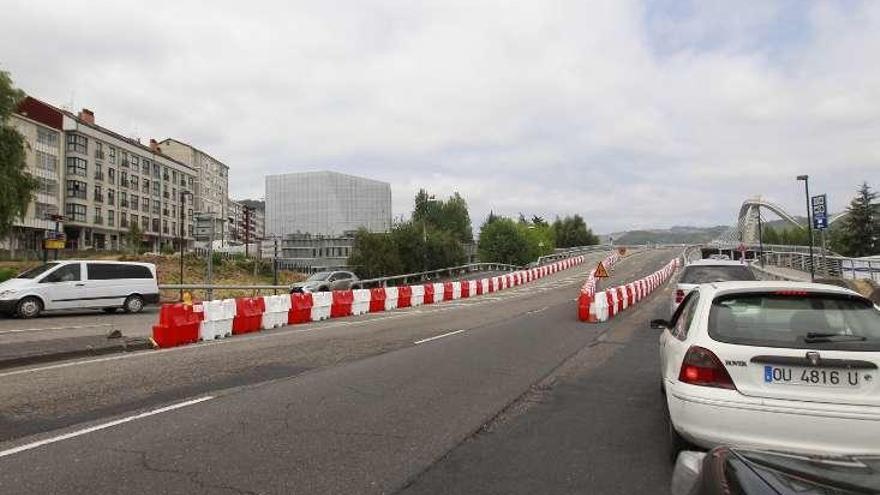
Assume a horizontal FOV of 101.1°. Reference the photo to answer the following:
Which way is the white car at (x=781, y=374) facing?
away from the camera

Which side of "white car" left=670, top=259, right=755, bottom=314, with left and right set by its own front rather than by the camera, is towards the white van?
left

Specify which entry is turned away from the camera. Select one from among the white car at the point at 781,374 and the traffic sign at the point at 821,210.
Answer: the white car

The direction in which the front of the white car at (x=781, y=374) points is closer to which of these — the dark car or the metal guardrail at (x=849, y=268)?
the metal guardrail

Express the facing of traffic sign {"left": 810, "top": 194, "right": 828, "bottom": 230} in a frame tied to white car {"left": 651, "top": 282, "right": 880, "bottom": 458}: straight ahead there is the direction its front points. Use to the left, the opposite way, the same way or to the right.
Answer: the opposite way

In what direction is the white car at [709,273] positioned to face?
away from the camera

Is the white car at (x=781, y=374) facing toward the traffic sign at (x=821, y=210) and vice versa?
yes

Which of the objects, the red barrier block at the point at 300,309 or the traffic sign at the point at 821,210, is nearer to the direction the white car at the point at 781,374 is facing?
the traffic sign

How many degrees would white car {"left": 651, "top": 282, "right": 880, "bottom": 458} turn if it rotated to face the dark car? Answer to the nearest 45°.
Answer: approximately 180°

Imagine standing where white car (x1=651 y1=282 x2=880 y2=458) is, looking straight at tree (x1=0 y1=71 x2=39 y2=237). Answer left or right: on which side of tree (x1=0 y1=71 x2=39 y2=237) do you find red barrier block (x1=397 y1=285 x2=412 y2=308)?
right
